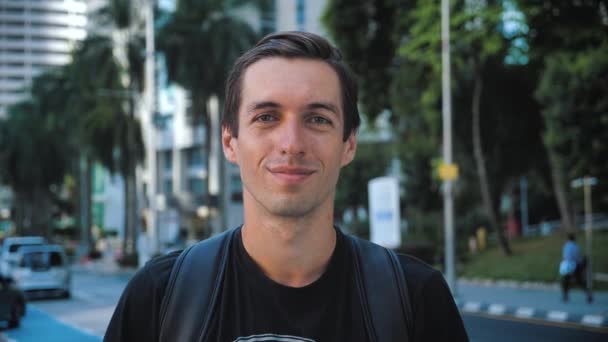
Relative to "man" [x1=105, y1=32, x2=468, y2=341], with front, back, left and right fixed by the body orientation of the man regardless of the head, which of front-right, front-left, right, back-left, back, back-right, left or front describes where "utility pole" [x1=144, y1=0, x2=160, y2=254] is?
back

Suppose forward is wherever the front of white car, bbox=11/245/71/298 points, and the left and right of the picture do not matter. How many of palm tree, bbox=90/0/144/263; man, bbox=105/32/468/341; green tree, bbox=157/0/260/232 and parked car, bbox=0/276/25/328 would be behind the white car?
2

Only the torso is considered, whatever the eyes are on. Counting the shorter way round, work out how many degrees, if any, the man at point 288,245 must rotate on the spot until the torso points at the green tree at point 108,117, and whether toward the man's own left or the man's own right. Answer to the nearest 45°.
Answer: approximately 180°

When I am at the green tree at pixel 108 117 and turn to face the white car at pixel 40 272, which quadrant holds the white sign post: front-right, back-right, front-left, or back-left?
front-left

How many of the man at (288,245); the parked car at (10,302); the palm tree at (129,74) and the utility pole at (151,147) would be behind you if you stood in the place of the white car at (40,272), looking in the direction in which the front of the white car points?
2

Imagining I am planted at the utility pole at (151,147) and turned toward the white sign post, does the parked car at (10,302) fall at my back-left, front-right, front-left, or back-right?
front-right

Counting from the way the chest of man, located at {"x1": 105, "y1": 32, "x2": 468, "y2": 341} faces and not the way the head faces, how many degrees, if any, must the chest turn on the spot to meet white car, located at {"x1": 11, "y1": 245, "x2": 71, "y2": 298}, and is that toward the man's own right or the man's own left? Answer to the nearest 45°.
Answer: approximately 180°

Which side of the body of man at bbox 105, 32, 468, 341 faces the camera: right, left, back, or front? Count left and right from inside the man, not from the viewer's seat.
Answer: front

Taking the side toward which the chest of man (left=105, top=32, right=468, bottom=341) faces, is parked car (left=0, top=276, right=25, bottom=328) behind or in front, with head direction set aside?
behind

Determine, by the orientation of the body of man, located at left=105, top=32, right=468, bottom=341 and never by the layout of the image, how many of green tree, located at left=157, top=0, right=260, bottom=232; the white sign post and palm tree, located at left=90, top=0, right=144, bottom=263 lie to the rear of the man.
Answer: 3

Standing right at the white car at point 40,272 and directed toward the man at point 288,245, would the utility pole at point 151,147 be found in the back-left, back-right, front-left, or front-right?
back-left
